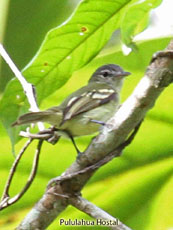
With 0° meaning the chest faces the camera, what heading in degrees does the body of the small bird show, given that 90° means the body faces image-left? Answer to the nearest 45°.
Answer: approximately 270°
